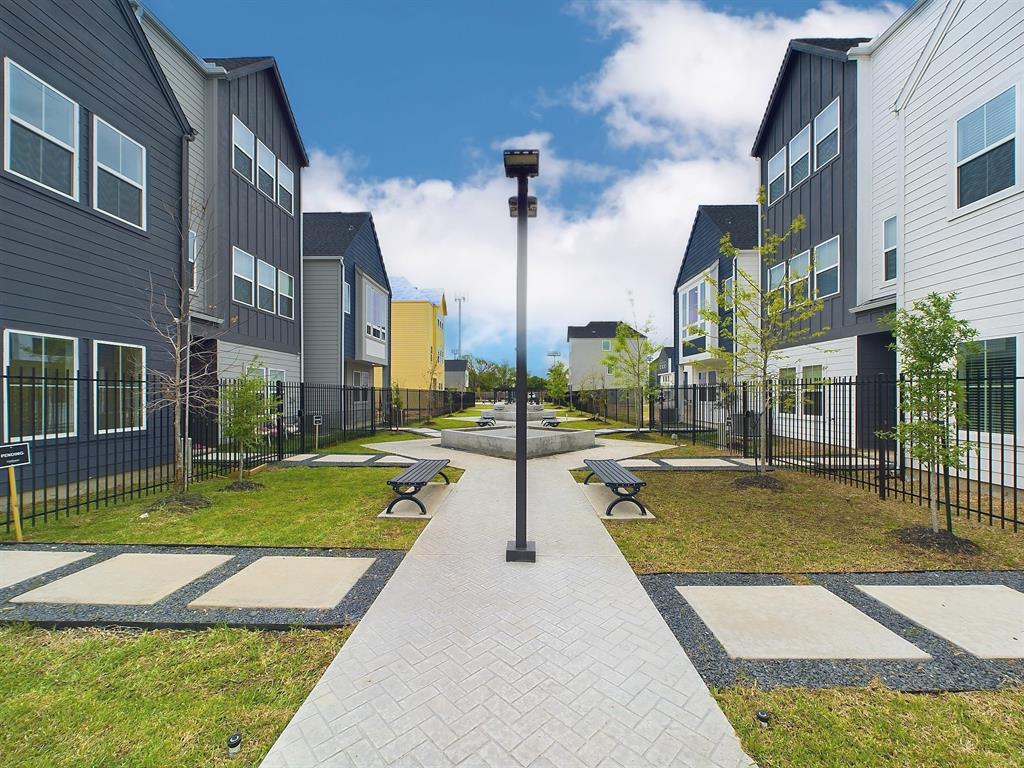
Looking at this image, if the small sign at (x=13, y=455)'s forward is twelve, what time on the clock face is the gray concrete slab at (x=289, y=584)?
The gray concrete slab is roughly at 11 o'clock from the small sign.

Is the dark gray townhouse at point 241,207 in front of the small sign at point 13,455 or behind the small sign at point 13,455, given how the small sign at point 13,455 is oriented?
behind

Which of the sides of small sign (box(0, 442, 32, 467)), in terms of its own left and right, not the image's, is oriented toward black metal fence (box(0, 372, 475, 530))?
back

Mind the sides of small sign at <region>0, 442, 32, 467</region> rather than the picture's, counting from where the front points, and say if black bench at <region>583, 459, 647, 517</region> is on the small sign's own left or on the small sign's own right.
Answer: on the small sign's own left

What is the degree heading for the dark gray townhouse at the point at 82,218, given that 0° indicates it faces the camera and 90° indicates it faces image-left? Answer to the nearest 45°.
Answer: approximately 315°

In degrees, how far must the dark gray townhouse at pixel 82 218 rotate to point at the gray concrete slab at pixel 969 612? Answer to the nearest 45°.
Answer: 0° — it already faces it

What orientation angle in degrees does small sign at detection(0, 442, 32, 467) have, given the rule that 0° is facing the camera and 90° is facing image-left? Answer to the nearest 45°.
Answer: approximately 0°

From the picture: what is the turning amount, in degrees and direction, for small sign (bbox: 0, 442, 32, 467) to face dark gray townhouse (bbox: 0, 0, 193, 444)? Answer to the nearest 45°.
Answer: approximately 180°

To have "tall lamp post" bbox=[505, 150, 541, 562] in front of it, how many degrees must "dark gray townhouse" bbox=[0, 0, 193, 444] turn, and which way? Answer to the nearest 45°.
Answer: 0° — it already faces it

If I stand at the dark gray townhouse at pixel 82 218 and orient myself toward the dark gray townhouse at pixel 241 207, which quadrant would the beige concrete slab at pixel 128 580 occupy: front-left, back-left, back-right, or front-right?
back-right

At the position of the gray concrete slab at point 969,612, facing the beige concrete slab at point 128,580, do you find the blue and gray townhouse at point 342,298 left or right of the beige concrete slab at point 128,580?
right
